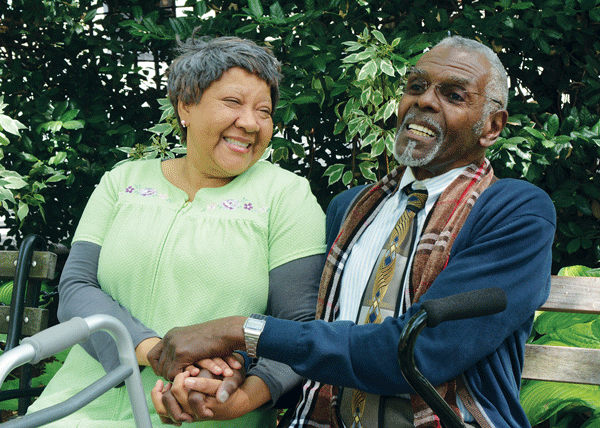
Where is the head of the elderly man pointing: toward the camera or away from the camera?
toward the camera

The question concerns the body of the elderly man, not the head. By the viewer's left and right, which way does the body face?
facing the viewer and to the left of the viewer

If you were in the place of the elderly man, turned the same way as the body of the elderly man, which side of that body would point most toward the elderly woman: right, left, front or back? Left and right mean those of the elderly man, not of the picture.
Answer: right

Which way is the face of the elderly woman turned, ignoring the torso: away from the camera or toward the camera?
toward the camera
